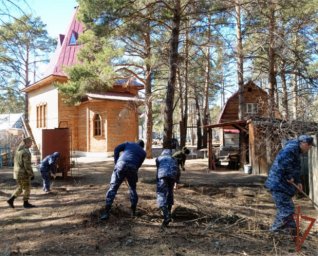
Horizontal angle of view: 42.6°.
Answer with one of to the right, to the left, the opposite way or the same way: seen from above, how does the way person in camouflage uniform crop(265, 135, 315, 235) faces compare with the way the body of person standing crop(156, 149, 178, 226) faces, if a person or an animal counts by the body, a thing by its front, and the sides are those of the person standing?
to the right

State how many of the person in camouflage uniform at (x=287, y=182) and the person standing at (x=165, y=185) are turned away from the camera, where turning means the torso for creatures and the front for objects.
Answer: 1

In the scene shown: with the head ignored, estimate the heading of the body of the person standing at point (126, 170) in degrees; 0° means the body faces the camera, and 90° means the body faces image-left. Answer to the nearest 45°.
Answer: approximately 225°

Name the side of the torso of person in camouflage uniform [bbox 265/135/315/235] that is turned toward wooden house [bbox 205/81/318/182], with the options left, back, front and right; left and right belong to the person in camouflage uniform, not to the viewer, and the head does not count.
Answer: left

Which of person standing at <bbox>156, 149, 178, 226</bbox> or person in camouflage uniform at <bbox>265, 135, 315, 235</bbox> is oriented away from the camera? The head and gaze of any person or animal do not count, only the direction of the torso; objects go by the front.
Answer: the person standing

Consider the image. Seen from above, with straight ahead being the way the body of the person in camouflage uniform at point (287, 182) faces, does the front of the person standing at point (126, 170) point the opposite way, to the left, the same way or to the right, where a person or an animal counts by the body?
to the left

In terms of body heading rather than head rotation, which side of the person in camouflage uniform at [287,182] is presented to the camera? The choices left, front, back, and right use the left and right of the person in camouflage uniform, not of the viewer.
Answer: right

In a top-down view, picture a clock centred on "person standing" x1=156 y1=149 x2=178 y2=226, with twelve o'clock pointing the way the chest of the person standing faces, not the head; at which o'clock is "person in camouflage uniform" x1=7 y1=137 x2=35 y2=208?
The person in camouflage uniform is roughly at 10 o'clock from the person standing.

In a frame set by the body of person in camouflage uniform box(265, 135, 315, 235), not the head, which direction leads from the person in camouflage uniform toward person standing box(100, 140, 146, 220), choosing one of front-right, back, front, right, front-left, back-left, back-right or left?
back

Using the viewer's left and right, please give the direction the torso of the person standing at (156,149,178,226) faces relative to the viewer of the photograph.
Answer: facing away from the viewer
